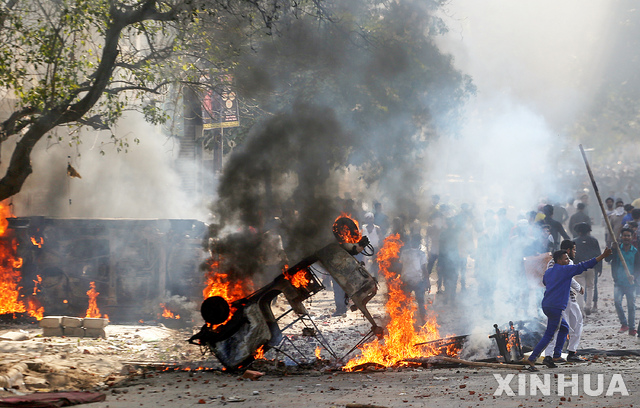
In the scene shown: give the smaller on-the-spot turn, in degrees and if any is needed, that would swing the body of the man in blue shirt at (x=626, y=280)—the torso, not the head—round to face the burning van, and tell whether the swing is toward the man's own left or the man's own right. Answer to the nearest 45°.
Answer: approximately 90° to the man's own right

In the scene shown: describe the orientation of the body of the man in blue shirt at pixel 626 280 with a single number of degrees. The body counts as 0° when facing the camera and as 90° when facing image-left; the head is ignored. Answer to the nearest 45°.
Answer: approximately 0°

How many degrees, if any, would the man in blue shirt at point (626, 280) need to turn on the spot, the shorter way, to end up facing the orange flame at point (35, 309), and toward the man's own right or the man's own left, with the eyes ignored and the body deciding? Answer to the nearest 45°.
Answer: approximately 90° to the man's own right

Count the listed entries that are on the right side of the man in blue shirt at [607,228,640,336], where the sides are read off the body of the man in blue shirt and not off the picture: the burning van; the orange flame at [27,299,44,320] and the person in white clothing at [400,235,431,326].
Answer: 3

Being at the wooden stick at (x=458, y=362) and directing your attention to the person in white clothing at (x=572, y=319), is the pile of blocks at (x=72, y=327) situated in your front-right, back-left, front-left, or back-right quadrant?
back-left

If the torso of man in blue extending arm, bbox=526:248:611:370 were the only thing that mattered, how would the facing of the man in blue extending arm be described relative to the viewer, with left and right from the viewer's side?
facing away from the viewer and to the right of the viewer
